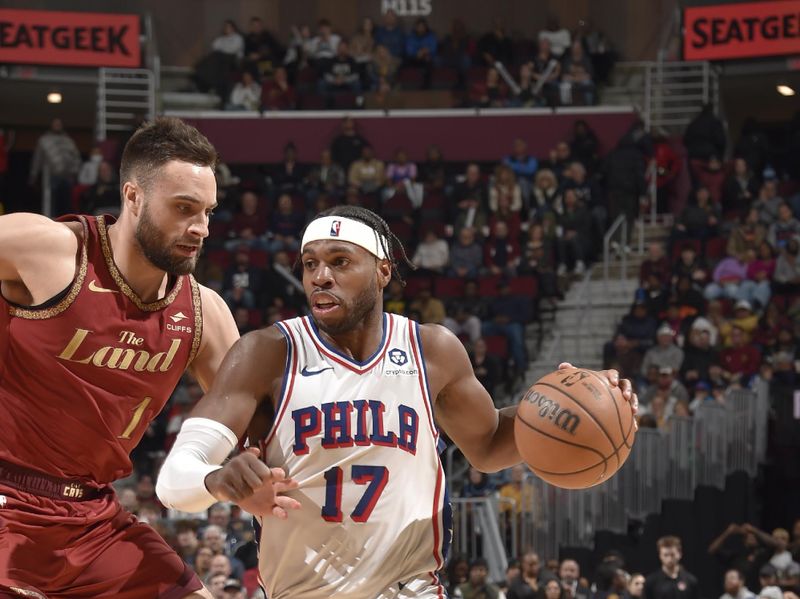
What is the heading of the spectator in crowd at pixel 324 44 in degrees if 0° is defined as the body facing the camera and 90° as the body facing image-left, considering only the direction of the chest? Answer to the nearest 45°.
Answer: approximately 0°

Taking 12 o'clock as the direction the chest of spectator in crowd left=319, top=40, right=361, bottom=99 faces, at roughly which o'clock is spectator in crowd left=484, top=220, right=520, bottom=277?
spectator in crowd left=484, top=220, right=520, bottom=277 is roughly at 11 o'clock from spectator in crowd left=319, top=40, right=361, bottom=99.

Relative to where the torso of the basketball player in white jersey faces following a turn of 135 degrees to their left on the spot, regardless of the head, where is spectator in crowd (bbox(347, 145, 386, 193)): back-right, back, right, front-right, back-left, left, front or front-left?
front-left

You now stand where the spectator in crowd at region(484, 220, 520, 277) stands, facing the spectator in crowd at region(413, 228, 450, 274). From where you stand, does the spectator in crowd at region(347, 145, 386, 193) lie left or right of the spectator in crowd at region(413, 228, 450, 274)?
right

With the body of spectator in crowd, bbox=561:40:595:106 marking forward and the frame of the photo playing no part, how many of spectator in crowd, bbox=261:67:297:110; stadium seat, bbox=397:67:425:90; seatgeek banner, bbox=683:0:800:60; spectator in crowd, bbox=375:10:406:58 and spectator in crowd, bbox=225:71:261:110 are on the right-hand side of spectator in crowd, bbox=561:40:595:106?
4

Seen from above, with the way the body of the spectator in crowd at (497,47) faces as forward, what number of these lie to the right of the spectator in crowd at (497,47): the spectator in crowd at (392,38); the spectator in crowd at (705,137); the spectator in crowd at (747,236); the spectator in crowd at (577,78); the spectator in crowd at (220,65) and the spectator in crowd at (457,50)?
3

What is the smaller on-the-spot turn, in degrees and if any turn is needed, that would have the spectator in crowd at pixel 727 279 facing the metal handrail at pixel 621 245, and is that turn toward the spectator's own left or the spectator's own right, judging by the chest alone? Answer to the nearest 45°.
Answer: approximately 90° to the spectator's own right

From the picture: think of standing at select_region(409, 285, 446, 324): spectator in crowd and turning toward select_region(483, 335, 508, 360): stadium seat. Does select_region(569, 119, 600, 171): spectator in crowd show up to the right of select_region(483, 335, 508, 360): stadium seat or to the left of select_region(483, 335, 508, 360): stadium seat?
left
